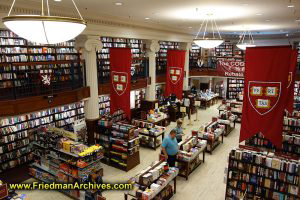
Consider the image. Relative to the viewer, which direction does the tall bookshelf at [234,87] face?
toward the camera

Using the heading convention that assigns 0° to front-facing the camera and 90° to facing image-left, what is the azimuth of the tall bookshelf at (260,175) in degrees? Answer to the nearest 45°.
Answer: approximately 45°

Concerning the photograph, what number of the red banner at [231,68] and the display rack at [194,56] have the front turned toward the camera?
2

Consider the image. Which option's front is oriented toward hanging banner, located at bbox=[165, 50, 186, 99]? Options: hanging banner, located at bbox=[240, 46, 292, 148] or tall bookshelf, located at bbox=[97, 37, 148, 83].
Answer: the tall bookshelf

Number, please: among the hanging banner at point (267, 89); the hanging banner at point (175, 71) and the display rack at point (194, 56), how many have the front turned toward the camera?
3

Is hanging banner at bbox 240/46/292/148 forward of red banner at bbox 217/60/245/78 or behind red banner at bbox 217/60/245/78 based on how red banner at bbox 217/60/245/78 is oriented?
forward

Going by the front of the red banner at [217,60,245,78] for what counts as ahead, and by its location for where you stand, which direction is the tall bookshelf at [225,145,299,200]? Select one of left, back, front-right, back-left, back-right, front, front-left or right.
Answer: front

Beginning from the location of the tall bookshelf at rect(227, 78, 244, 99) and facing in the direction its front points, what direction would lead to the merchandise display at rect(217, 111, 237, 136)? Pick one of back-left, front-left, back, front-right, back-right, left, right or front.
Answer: front

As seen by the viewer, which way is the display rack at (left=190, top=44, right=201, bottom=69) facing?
toward the camera
